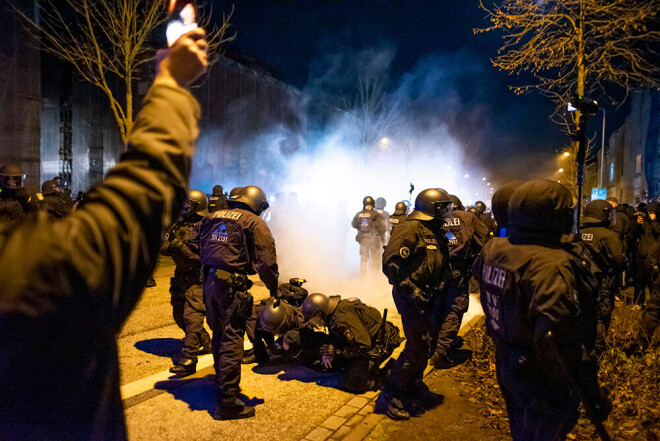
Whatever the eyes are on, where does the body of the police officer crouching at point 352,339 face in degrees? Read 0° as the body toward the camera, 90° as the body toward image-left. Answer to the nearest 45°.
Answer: approximately 90°

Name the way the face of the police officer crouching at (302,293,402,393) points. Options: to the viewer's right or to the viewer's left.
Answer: to the viewer's left

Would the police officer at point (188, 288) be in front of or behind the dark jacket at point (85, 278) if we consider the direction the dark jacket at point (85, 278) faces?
in front

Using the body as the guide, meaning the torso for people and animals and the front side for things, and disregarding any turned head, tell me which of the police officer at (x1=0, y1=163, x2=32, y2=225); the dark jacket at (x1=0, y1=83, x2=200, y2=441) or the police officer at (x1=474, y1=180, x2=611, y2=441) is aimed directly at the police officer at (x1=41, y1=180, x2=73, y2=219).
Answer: the dark jacket

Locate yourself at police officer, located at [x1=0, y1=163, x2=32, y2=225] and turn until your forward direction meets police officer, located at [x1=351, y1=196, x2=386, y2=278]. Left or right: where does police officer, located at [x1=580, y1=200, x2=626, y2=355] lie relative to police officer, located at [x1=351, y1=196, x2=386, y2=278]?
right

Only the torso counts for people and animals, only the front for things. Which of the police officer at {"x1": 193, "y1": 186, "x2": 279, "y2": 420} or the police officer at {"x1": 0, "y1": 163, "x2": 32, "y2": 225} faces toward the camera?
the police officer at {"x1": 0, "y1": 163, "x2": 32, "y2": 225}

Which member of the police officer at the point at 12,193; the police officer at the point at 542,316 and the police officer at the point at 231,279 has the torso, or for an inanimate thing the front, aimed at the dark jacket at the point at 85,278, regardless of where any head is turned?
the police officer at the point at 12,193

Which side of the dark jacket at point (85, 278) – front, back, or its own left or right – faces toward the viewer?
back

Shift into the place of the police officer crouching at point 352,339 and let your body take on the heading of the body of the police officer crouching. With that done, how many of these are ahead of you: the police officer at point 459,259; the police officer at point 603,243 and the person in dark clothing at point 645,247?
0

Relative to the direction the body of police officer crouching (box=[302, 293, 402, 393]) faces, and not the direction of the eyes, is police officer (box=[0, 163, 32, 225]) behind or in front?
in front

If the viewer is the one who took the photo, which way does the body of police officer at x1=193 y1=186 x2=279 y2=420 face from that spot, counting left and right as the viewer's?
facing away from the viewer and to the right of the viewer

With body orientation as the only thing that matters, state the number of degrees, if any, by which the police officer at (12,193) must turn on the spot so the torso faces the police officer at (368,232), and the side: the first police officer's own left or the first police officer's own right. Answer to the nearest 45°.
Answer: approximately 90° to the first police officer's own left

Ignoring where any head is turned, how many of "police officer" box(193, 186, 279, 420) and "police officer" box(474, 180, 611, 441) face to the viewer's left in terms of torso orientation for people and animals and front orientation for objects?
0

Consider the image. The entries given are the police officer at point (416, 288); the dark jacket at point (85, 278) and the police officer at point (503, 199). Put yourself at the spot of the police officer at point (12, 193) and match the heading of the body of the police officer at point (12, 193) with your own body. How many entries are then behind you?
0

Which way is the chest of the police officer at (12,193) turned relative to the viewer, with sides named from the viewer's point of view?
facing the viewer

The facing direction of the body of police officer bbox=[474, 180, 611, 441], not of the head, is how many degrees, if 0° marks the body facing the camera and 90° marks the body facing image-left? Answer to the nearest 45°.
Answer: approximately 225°

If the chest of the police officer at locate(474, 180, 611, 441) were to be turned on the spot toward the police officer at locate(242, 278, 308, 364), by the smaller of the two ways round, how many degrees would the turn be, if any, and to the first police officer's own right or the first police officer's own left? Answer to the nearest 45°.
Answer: approximately 90° to the first police officer's own left

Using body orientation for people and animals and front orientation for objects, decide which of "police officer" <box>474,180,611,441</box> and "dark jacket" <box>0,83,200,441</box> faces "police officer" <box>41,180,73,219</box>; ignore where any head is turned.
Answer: the dark jacket
